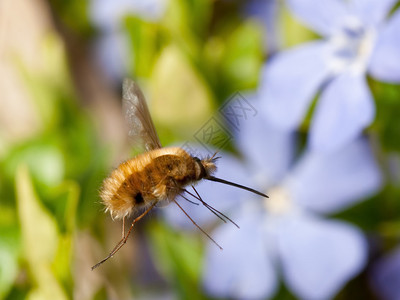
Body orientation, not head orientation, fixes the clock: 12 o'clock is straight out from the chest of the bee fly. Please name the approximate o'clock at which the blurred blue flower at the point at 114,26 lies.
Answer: The blurred blue flower is roughly at 9 o'clock from the bee fly.

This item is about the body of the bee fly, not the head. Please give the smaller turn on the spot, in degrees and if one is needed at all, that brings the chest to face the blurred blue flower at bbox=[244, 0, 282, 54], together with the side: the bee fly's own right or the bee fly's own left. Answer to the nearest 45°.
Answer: approximately 45° to the bee fly's own left

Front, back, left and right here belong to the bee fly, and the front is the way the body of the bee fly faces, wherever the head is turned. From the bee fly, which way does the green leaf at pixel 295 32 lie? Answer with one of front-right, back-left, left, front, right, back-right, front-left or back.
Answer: front-left

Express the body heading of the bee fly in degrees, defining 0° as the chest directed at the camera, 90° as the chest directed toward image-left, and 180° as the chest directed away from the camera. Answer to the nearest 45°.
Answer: approximately 270°
